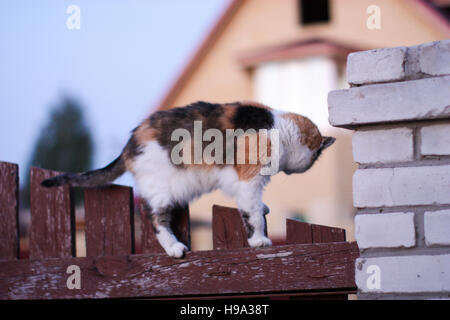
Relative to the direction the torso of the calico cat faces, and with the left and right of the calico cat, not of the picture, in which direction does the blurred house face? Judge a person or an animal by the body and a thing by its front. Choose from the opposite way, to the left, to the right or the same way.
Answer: to the right

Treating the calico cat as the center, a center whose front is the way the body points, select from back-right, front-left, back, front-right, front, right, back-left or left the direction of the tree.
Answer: left

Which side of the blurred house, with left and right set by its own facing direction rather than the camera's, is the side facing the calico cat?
front

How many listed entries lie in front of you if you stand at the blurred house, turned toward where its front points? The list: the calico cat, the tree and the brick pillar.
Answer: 2

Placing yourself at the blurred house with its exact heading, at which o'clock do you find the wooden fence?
The wooden fence is roughly at 12 o'clock from the blurred house.

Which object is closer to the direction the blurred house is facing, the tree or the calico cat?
the calico cat

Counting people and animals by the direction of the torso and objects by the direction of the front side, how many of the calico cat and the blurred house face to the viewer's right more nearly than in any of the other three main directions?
1

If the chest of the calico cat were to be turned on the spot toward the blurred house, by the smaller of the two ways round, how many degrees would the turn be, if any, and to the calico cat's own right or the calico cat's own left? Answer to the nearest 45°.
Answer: approximately 90° to the calico cat's own left

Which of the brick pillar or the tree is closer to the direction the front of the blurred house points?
the brick pillar

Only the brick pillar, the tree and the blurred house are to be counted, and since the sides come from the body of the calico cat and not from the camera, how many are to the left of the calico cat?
2

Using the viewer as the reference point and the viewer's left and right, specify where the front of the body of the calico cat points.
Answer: facing to the right of the viewer

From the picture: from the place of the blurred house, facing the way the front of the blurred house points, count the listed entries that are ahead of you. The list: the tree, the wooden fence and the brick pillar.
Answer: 2

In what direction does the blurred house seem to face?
toward the camera

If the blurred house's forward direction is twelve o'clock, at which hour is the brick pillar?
The brick pillar is roughly at 12 o'clock from the blurred house.
